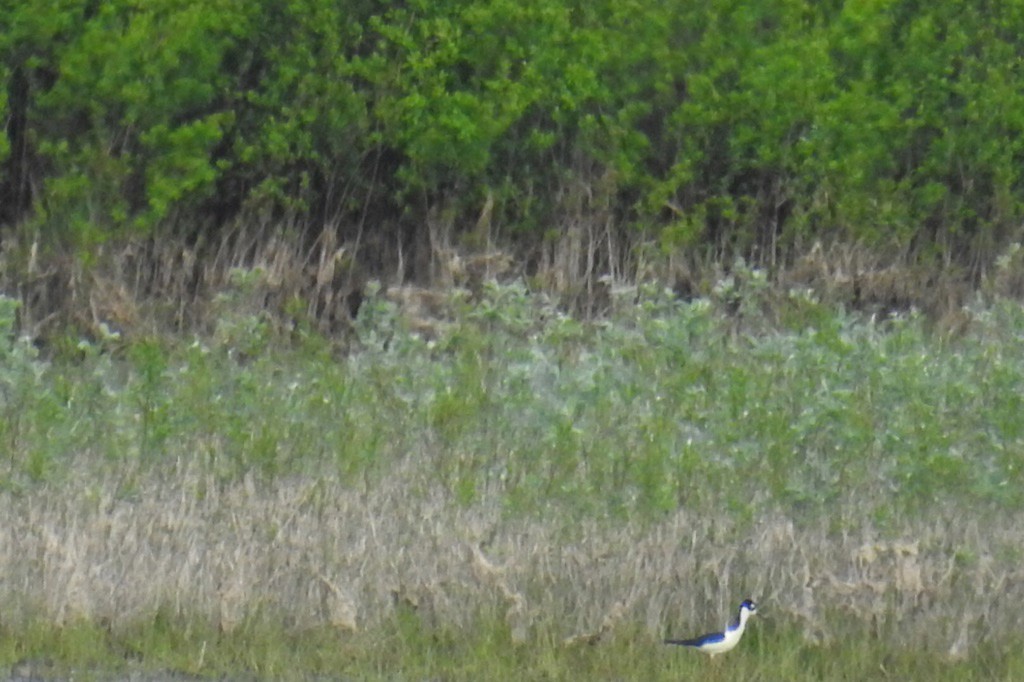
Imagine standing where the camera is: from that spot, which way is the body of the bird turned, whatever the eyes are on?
to the viewer's right
